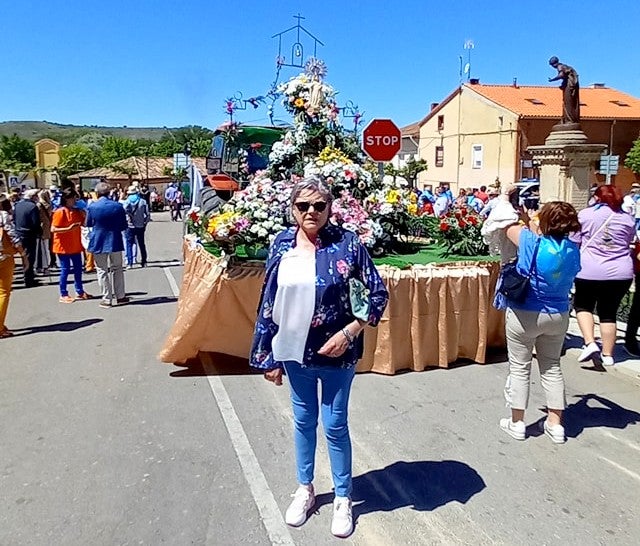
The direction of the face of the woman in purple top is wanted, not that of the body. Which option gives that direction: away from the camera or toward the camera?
away from the camera

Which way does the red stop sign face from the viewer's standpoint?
toward the camera

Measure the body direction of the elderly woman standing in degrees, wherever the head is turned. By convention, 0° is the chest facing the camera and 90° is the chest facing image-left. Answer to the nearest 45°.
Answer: approximately 0°

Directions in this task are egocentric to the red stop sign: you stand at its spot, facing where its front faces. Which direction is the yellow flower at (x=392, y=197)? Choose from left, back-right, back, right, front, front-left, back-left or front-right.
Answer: front

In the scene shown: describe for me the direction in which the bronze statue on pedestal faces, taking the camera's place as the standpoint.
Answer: facing to the left of the viewer

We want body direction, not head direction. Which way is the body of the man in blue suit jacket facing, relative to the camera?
away from the camera

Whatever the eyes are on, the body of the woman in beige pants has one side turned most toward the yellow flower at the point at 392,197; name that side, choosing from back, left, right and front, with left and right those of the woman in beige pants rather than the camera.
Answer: front

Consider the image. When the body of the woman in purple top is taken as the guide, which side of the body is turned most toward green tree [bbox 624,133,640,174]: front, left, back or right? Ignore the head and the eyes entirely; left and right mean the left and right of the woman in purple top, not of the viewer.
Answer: front

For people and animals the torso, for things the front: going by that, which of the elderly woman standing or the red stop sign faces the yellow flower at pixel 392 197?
the red stop sign

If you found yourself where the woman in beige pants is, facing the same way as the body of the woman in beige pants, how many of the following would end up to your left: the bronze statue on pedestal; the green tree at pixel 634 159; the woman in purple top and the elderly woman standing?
1

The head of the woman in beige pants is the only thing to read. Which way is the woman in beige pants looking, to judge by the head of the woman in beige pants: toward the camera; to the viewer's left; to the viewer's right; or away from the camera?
away from the camera

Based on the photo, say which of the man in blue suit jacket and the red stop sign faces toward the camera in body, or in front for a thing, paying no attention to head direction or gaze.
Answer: the red stop sign

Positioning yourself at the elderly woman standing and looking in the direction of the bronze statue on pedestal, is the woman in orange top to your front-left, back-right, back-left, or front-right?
front-left

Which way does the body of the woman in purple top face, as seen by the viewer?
away from the camera

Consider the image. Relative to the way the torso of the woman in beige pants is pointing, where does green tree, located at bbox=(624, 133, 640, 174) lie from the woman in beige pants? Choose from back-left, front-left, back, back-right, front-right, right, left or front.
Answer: front-right

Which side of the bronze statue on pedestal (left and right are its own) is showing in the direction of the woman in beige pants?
left
